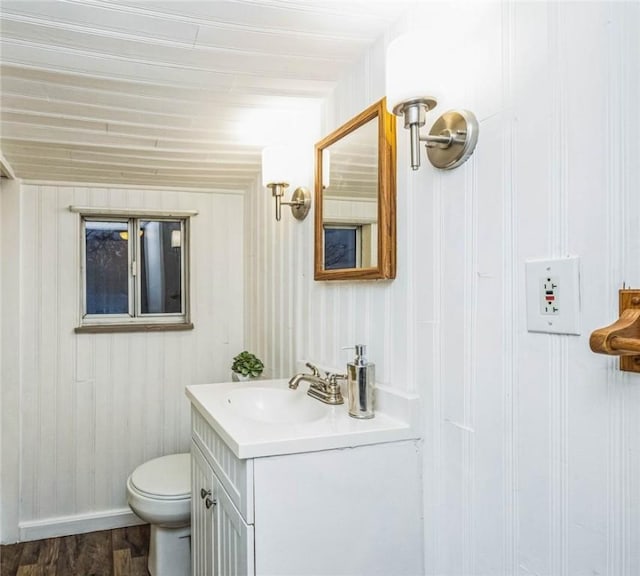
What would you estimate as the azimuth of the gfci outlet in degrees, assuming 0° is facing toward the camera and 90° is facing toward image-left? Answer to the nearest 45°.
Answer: approximately 45°

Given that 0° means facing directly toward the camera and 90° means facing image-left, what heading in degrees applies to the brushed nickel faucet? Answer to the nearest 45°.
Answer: approximately 45°

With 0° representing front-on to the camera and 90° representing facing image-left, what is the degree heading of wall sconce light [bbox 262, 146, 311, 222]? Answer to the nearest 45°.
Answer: approximately 45°
